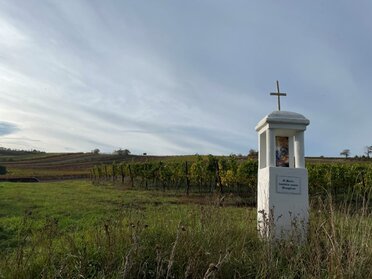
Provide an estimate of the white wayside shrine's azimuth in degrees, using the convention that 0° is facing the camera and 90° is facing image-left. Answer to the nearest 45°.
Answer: approximately 0°
